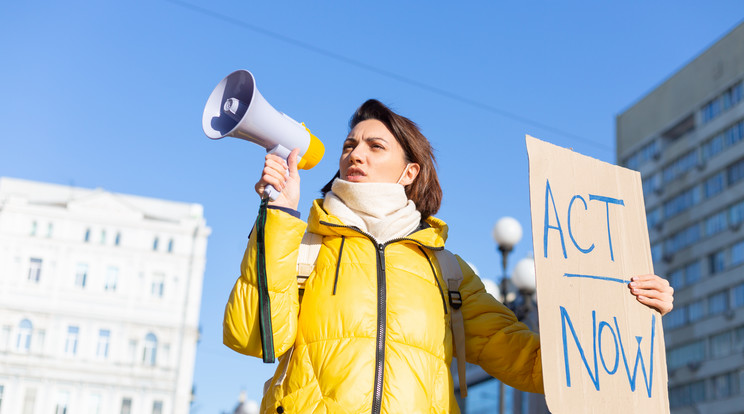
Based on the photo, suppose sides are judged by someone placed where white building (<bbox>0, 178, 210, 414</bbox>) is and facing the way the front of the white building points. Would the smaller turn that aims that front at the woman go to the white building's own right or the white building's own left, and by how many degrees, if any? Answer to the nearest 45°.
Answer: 0° — it already faces them

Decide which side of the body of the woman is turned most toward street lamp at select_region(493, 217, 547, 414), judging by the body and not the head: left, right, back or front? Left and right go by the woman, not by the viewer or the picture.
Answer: back

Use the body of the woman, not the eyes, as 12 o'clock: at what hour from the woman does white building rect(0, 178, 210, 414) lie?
The white building is roughly at 5 o'clock from the woman.

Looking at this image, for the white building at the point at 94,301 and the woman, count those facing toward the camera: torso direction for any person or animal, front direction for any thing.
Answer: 2

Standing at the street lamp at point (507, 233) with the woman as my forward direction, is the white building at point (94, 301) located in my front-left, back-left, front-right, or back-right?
back-right

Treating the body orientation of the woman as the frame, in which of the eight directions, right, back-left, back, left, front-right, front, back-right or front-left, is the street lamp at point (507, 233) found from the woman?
back

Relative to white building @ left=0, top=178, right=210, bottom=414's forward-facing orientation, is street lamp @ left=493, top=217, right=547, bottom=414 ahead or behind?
ahead

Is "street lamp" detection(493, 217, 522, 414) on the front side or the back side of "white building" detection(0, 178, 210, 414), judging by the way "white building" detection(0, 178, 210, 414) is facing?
on the front side
